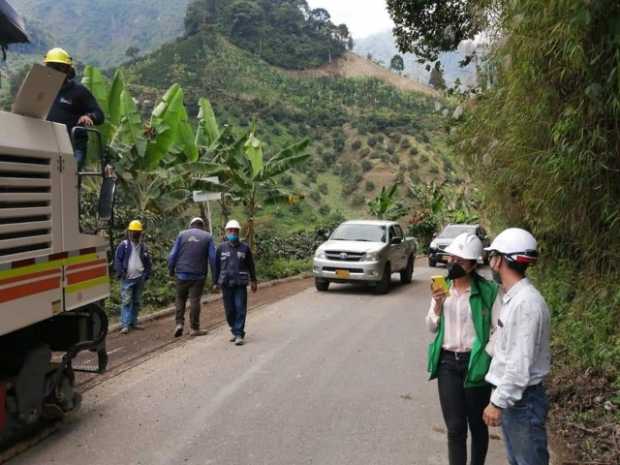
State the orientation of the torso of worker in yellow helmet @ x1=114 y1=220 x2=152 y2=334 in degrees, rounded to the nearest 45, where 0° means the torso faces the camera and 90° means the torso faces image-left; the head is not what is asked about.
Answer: approximately 0°

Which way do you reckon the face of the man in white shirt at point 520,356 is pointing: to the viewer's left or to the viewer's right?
to the viewer's left

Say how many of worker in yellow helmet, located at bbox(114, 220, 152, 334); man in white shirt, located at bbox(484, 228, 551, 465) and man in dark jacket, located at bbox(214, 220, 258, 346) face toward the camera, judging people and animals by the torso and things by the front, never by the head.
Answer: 2

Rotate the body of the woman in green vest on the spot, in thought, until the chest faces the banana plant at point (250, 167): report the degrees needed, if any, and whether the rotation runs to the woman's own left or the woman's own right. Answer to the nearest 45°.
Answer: approximately 90° to the woman's own right

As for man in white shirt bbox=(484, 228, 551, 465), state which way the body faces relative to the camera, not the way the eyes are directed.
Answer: to the viewer's left
